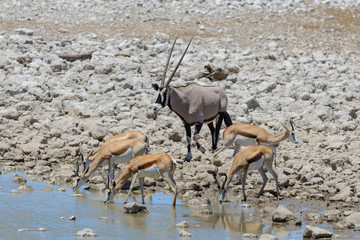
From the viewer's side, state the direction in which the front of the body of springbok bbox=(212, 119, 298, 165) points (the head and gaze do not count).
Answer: to the viewer's right

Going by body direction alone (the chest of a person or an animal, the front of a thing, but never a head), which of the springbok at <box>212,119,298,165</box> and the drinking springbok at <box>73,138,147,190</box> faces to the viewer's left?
the drinking springbok

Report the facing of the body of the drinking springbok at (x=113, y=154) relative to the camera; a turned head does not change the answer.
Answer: to the viewer's left

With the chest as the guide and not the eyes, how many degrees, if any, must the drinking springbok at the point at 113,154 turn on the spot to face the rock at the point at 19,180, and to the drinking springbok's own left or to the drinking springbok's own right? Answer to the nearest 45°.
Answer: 0° — it already faces it

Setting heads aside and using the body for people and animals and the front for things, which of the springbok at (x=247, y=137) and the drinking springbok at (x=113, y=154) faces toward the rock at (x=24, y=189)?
the drinking springbok

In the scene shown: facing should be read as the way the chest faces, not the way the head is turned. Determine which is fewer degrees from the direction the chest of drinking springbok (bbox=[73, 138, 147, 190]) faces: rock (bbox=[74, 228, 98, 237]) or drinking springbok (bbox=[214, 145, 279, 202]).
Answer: the rock

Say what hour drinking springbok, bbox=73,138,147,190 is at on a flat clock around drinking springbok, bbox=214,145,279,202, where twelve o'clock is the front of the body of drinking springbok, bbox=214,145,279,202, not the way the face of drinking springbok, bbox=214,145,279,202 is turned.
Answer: drinking springbok, bbox=73,138,147,190 is roughly at 12 o'clock from drinking springbok, bbox=214,145,279,202.

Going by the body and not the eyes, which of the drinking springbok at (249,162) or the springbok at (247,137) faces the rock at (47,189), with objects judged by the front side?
the drinking springbok

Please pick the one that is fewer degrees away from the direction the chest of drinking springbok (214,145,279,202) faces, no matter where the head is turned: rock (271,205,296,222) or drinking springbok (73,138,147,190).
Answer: the drinking springbok

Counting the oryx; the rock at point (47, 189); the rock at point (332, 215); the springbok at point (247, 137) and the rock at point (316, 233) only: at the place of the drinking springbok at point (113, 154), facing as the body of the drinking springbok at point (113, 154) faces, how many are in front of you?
1

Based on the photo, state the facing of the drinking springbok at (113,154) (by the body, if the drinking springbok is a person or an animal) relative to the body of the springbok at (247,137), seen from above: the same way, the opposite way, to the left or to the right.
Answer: the opposite way

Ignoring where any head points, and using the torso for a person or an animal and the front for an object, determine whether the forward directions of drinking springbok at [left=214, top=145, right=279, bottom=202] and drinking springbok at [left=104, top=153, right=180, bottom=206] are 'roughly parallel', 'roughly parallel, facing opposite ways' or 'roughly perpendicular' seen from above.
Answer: roughly parallel

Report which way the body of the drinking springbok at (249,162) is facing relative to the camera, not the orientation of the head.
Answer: to the viewer's left

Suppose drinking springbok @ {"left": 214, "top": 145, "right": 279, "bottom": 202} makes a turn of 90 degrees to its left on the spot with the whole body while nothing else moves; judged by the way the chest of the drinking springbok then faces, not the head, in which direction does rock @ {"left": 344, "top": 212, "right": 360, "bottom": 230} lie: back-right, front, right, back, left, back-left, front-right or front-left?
front-left
